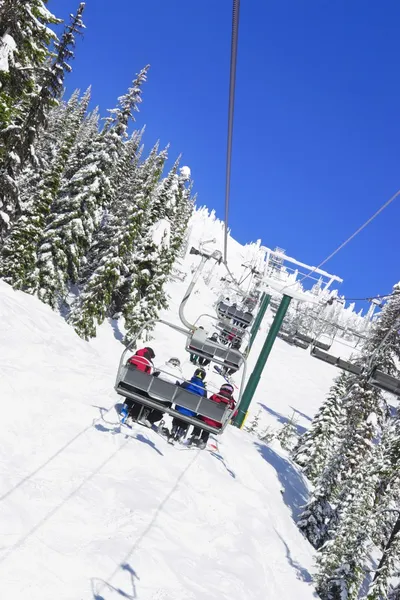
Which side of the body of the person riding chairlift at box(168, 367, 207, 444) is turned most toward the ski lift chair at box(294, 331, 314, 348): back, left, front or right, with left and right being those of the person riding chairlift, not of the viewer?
front

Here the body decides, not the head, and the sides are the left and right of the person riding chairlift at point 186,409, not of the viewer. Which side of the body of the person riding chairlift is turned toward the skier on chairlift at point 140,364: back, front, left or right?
left

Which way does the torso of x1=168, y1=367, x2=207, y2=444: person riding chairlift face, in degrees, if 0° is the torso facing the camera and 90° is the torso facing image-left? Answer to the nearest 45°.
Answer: approximately 180°

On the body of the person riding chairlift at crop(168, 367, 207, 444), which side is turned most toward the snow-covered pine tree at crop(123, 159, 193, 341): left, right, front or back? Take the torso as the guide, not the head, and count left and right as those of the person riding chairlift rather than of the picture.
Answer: front

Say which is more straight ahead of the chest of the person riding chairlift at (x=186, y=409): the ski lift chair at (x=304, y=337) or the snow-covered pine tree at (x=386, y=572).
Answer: the ski lift chair

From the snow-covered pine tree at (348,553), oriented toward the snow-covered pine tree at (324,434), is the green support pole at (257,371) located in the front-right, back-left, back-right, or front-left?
front-left

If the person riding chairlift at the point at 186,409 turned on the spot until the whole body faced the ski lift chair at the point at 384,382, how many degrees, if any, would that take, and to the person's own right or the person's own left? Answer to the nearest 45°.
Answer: approximately 45° to the person's own right

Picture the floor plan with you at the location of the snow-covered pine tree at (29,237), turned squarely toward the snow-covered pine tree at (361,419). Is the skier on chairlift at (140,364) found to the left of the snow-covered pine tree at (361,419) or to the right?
right

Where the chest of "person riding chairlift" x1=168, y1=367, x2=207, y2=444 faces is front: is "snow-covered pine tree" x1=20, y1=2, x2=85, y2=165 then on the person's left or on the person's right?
on the person's left
